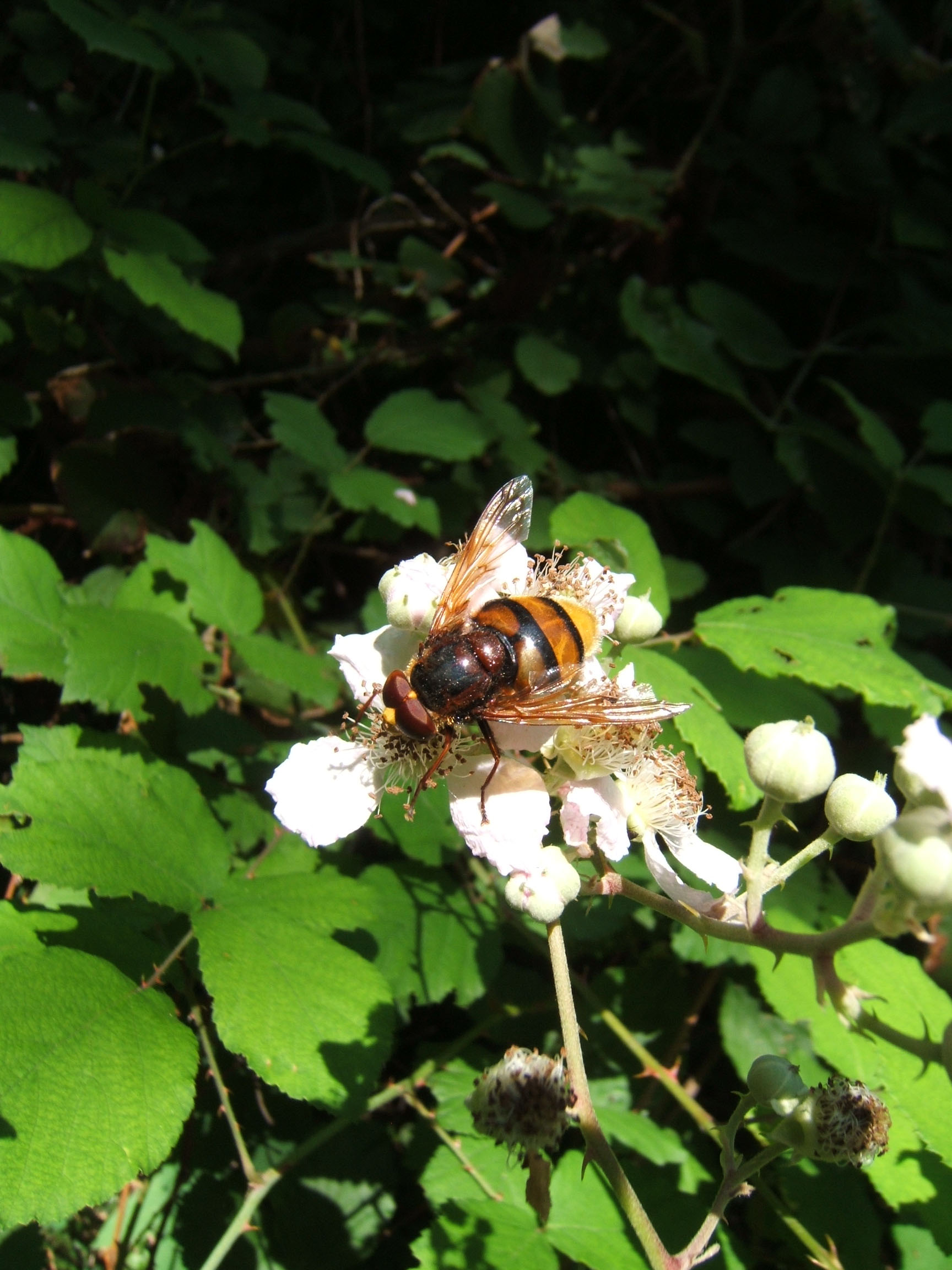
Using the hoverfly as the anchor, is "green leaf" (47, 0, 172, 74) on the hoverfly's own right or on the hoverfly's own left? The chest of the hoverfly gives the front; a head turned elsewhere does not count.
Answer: on the hoverfly's own right

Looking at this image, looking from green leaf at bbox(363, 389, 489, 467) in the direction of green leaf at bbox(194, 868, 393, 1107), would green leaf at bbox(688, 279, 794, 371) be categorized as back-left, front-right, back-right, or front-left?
back-left

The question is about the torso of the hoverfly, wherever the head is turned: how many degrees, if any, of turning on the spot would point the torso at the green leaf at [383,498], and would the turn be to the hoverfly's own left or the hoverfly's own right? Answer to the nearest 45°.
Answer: approximately 135° to the hoverfly's own right

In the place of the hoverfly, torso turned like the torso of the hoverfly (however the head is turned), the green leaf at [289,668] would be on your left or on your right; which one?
on your right

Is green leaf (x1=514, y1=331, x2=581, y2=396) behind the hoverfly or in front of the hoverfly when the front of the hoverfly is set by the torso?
behind

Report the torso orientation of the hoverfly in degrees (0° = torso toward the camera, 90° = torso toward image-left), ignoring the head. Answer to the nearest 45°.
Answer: approximately 45°

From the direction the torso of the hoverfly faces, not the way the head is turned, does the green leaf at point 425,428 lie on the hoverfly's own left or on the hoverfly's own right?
on the hoverfly's own right
